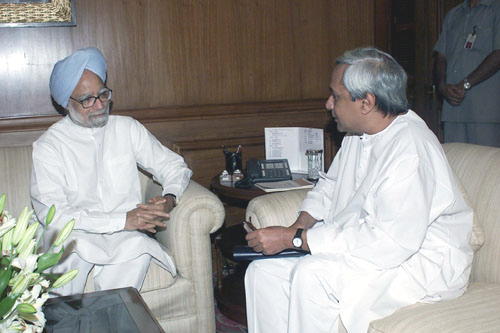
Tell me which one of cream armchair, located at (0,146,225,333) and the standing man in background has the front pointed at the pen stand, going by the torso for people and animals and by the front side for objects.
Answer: the standing man in background

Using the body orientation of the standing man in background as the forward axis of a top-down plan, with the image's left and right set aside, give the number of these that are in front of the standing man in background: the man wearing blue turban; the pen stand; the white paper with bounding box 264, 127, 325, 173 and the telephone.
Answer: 4

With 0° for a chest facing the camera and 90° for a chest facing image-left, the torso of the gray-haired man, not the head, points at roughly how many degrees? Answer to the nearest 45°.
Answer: approximately 45°

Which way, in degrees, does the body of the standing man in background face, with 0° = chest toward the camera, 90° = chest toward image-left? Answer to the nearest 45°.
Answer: approximately 45°

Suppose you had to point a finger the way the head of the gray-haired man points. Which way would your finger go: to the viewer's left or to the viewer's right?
to the viewer's left

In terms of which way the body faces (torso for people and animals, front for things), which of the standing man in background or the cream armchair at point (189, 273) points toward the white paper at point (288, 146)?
the standing man in background

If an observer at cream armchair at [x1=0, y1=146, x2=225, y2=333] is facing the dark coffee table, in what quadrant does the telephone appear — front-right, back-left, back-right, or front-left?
back-left

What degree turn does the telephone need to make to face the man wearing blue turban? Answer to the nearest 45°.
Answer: approximately 45° to its right
